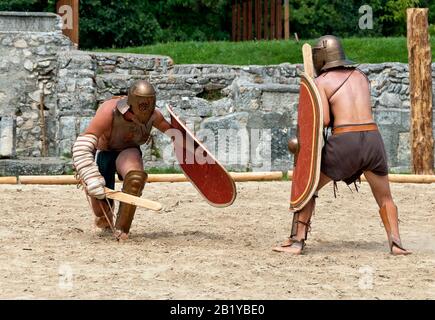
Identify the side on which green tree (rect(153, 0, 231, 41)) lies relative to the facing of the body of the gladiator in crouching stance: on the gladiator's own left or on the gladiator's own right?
on the gladiator's own left

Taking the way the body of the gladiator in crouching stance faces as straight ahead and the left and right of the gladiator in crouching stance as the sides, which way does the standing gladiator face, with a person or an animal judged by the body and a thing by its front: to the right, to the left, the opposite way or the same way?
the opposite way

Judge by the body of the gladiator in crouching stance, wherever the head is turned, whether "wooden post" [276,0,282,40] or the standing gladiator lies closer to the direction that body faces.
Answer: the standing gladiator

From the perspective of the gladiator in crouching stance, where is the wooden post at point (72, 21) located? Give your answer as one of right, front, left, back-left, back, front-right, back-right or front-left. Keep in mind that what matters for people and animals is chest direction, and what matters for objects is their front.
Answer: back-left

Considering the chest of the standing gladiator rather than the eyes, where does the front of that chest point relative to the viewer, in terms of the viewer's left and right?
facing away from the viewer and to the left of the viewer

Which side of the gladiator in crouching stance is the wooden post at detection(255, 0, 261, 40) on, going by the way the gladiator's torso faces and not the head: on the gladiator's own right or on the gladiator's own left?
on the gladiator's own left

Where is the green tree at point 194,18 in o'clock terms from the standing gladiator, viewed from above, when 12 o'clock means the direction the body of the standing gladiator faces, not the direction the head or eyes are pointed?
The green tree is roughly at 1 o'clock from the standing gladiator.

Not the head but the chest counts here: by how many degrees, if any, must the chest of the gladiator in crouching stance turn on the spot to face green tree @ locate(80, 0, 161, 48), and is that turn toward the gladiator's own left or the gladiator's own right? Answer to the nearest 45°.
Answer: approximately 135° to the gladiator's own left
